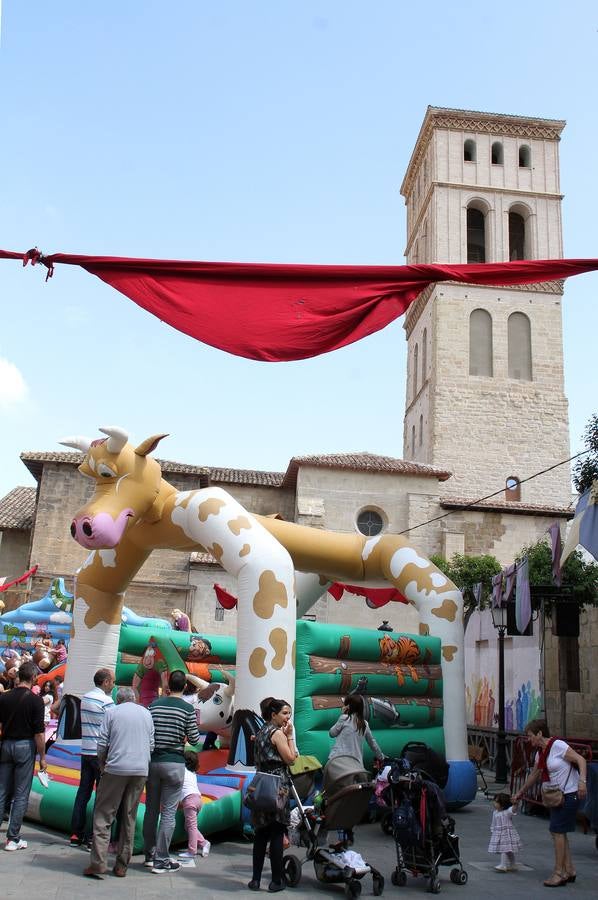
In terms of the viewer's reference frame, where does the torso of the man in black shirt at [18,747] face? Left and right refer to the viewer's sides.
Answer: facing away from the viewer

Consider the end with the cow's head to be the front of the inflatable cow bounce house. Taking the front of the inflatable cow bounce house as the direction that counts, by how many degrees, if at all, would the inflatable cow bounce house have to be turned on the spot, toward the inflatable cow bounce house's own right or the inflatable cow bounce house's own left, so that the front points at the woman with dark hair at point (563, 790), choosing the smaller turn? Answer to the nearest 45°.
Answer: approximately 90° to the inflatable cow bounce house's own left

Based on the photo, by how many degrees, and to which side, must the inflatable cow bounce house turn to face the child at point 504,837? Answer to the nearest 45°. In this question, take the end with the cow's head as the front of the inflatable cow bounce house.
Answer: approximately 90° to its left

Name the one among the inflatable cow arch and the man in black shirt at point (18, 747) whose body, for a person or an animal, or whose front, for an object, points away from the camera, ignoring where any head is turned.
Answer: the man in black shirt

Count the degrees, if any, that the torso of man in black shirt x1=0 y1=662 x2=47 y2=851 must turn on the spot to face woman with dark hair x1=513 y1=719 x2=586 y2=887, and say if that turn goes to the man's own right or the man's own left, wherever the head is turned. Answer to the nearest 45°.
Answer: approximately 90° to the man's own right

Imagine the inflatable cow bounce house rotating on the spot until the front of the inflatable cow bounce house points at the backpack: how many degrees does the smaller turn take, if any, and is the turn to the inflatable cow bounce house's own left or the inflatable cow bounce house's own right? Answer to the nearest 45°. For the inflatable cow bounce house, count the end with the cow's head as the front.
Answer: approximately 90° to the inflatable cow bounce house's own left

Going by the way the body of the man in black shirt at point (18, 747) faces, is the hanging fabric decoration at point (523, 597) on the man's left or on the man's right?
on the man's right

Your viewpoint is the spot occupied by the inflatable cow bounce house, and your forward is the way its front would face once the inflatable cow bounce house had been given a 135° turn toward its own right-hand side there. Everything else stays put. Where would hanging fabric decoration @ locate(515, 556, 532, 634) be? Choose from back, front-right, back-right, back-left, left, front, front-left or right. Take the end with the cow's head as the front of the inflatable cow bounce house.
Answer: front-right
